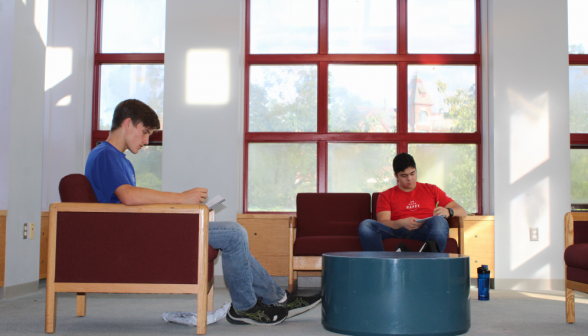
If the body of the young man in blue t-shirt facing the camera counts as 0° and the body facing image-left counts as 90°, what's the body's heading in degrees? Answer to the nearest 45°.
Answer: approximately 270°

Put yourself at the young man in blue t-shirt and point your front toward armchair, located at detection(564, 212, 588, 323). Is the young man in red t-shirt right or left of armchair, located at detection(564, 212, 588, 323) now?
left

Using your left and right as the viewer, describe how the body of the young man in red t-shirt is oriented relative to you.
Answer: facing the viewer

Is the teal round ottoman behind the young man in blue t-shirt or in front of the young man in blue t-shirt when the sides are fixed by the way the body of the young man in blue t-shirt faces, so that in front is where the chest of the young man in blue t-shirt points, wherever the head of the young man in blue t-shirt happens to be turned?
in front

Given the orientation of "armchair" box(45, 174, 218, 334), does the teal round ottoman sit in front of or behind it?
in front

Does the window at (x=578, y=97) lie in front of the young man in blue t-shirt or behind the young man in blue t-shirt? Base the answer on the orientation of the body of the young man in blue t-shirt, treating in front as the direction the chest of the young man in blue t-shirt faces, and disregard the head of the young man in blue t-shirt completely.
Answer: in front

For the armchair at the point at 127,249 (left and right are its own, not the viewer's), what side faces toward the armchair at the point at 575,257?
front

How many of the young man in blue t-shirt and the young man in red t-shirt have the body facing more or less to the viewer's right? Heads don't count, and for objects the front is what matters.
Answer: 1

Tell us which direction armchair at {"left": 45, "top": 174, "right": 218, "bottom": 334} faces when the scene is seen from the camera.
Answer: facing to the right of the viewer

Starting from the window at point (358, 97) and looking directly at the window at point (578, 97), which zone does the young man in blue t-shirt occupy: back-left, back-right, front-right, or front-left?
back-right

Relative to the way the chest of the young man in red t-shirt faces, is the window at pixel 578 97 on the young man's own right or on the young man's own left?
on the young man's own left
